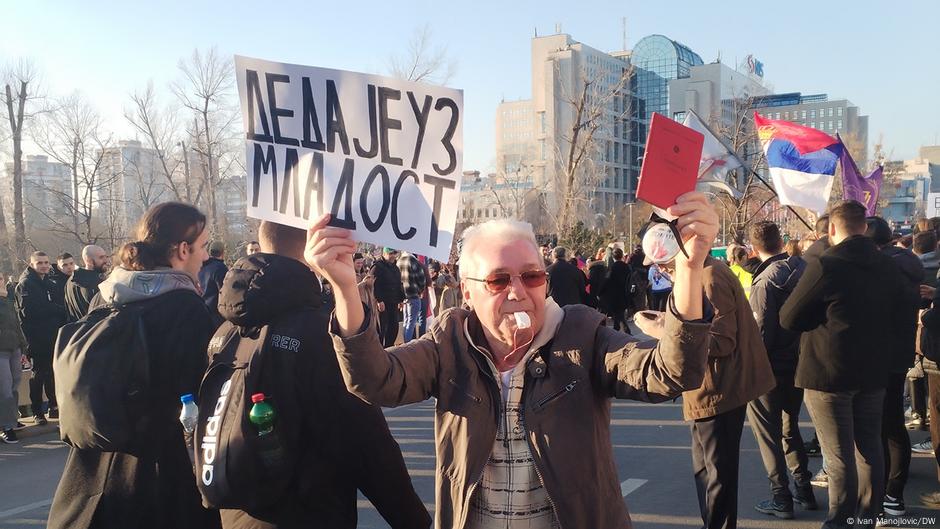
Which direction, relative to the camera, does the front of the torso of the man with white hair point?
toward the camera

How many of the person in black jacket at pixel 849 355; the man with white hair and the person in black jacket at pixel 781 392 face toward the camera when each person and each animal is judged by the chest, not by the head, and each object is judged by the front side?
1

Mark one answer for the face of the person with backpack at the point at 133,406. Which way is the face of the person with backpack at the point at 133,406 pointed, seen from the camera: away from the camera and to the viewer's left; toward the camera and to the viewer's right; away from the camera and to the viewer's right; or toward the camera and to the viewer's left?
away from the camera and to the viewer's right

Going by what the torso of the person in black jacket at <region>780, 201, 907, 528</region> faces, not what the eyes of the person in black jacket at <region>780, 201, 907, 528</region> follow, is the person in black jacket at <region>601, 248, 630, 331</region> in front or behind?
in front

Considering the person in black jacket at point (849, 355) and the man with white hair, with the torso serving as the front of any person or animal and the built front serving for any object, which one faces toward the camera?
the man with white hair

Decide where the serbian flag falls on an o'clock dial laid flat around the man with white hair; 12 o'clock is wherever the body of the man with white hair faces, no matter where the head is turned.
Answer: The serbian flag is roughly at 7 o'clock from the man with white hair.

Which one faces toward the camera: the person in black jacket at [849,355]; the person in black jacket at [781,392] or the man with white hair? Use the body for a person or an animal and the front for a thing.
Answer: the man with white hair

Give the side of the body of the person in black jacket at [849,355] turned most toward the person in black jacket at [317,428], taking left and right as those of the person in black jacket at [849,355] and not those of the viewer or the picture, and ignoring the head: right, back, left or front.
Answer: left

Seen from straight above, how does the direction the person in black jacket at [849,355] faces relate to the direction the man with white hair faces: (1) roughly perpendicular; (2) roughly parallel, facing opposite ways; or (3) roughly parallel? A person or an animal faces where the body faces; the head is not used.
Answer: roughly parallel, facing opposite ways

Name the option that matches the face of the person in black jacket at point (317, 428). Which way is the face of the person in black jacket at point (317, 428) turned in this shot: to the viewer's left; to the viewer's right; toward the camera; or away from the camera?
away from the camera

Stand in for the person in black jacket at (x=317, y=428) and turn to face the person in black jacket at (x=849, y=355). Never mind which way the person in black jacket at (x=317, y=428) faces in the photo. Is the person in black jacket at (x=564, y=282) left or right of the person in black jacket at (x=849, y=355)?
left

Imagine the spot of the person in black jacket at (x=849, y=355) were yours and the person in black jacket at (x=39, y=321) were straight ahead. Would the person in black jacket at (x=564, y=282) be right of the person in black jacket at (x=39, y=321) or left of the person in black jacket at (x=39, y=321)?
right

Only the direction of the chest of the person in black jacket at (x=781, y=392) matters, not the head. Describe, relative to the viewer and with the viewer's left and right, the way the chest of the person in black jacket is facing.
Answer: facing away from the viewer and to the left of the viewer

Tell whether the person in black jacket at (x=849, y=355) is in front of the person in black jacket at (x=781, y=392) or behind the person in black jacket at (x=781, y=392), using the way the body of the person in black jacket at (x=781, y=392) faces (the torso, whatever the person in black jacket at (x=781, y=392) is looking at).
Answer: behind

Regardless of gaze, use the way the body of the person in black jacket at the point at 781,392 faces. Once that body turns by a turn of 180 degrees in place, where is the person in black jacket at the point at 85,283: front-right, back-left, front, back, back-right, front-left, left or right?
back-right
